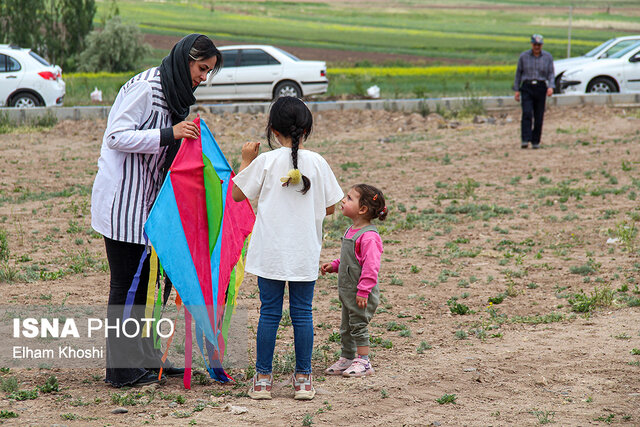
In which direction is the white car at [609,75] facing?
to the viewer's left

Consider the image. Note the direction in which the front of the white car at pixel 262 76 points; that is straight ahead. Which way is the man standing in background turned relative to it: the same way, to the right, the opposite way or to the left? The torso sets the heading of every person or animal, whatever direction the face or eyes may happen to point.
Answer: to the left

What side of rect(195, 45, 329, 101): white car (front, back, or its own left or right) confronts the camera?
left

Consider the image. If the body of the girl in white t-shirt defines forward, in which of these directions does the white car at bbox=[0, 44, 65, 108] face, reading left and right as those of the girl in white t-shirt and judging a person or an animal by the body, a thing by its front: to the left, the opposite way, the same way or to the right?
to the left

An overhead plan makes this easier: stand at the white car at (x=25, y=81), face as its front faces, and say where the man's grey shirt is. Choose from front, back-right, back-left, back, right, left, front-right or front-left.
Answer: back-left

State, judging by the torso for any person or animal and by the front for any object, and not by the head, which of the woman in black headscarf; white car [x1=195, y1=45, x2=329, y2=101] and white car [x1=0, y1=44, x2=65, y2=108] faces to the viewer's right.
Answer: the woman in black headscarf

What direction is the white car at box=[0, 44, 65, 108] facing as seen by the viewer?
to the viewer's left

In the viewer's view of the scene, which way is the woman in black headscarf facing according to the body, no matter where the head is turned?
to the viewer's right

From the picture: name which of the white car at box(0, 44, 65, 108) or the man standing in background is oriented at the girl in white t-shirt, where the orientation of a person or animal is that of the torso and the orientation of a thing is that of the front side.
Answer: the man standing in background

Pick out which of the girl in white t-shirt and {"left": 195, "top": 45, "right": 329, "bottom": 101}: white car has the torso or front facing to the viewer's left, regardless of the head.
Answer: the white car

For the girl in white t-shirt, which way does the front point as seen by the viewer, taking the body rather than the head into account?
away from the camera

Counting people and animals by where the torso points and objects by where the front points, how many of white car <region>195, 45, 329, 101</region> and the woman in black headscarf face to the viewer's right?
1
